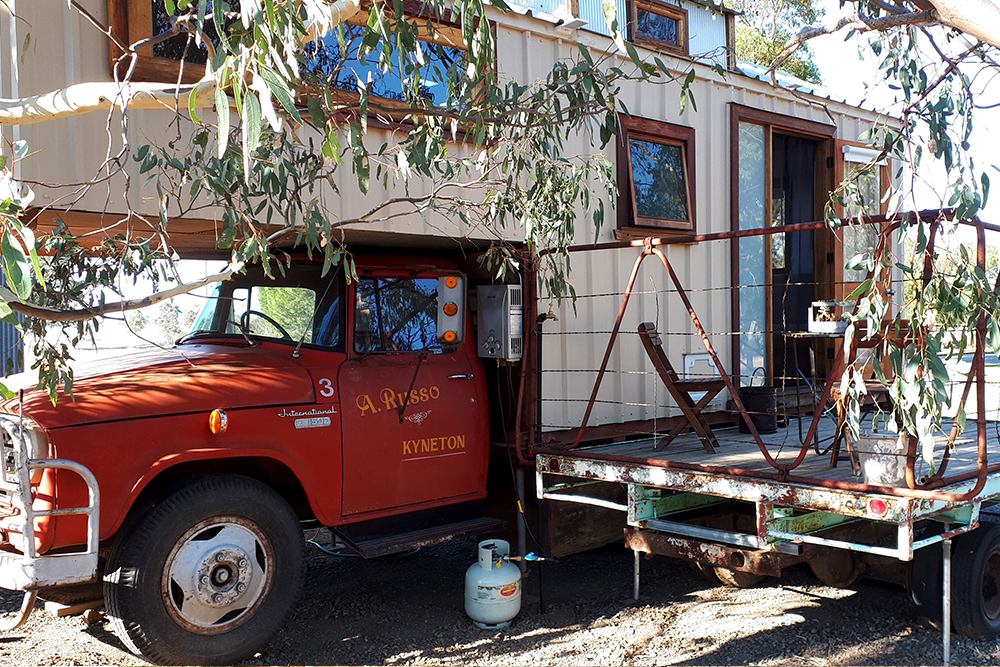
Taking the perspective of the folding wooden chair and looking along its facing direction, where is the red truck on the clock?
The red truck is roughly at 5 o'clock from the folding wooden chair.

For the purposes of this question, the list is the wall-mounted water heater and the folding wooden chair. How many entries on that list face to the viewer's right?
1

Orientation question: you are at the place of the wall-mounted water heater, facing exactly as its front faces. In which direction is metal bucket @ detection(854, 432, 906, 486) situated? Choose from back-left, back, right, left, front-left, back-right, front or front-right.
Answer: left

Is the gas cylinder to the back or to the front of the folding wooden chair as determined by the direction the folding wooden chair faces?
to the back

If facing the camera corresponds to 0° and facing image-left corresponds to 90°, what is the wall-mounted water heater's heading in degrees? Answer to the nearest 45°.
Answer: approximately 45°

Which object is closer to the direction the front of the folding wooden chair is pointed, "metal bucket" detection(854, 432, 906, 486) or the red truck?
the metal bucket

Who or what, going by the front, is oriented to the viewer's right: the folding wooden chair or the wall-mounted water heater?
the folding wooden chair

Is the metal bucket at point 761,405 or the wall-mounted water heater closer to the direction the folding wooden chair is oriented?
the metal bucket

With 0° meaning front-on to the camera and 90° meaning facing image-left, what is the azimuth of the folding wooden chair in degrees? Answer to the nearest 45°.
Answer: approximately 270°

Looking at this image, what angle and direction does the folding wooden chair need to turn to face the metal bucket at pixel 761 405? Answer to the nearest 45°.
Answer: approximately 45° to its left
